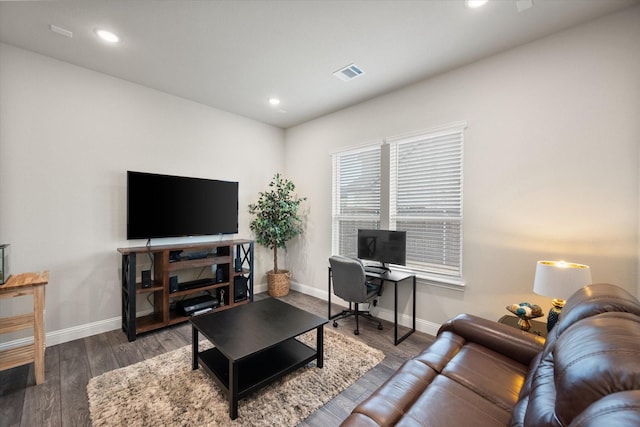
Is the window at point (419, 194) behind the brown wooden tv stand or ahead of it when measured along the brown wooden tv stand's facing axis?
ahead

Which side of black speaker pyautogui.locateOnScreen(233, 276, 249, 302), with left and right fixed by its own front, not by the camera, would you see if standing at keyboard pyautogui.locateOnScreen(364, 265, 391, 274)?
front

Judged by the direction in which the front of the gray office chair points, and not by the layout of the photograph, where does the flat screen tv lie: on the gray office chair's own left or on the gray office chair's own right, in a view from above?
on the gray office chair's own left

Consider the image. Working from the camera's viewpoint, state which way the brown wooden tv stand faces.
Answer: facing the viewer and to the right of the viewer

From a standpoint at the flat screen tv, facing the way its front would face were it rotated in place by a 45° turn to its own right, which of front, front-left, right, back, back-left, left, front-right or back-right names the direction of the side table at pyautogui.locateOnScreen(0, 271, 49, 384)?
front-right

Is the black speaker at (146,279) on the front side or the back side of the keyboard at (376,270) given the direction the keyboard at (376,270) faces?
on the front side

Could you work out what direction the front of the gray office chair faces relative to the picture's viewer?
facing away from the viewer and to the right of the viewer

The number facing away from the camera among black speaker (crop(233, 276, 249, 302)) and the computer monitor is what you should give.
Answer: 0

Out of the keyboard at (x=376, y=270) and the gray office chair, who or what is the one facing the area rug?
the keyboard

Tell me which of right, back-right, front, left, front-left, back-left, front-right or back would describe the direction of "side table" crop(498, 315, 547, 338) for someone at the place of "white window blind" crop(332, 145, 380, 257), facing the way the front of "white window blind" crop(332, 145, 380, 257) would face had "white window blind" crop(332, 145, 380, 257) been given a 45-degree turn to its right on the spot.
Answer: back-left

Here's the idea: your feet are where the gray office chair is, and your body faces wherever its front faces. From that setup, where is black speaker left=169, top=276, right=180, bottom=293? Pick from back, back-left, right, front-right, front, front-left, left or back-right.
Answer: back-left

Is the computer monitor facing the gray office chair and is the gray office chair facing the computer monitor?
yes

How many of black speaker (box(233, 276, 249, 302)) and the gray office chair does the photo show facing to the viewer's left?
0

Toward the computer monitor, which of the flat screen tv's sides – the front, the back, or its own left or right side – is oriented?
front

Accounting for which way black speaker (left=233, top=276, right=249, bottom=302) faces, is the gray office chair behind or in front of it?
in front

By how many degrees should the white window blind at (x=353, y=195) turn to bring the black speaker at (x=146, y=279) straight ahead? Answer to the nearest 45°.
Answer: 0° — it already faces it

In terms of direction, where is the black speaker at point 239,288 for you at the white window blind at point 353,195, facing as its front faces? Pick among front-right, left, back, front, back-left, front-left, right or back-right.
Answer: front-right

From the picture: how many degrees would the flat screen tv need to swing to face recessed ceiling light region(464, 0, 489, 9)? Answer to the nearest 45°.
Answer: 0° — it already faces it

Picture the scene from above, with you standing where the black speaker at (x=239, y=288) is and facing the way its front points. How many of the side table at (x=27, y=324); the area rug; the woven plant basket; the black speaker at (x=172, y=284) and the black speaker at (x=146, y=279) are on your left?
1
